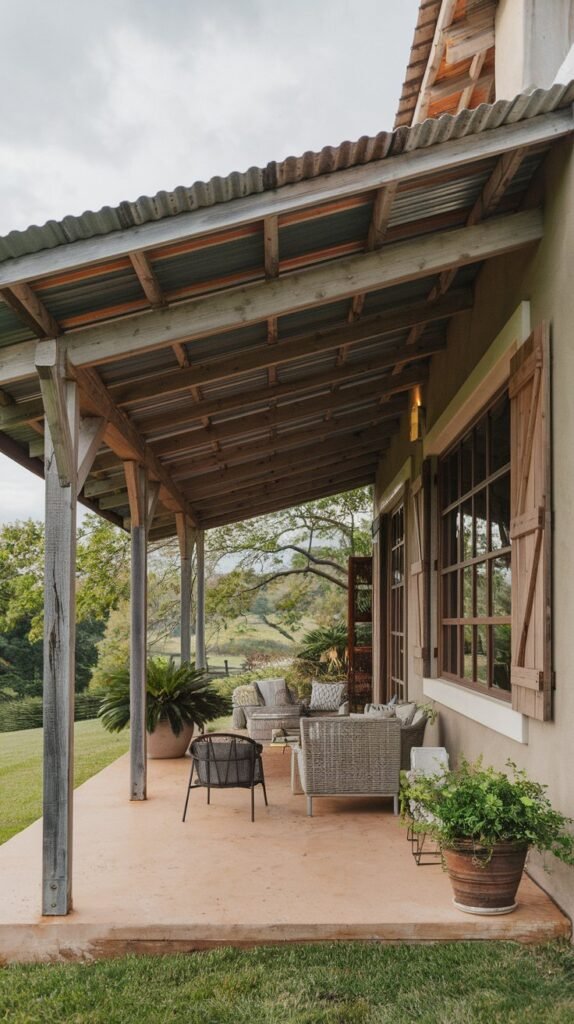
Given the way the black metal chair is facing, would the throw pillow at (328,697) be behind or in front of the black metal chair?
in front

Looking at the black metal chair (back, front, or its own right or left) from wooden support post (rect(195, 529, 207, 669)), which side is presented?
front

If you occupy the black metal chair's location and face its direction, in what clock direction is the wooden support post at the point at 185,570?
The wooden support post is roughly at 12 o'clock from the black metal chair.

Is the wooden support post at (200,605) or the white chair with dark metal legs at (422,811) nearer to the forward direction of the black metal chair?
the wooden support post

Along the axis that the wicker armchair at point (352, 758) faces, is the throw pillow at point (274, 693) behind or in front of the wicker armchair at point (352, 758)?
in front

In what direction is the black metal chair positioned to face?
away from the camera

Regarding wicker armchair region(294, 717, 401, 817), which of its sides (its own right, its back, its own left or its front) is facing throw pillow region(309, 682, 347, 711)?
front

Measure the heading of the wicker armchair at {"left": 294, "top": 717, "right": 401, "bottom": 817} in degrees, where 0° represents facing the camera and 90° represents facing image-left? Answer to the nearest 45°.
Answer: approximately 180°

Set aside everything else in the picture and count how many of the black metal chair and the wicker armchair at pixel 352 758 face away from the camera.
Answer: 2
